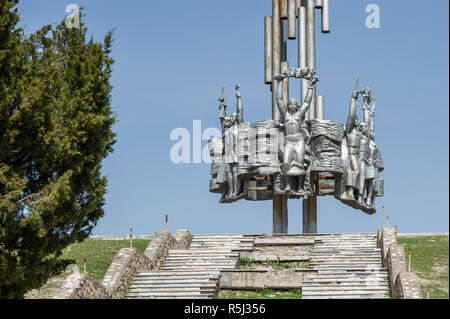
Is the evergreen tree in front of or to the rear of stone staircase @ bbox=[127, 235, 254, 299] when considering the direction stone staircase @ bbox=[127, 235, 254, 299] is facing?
in front

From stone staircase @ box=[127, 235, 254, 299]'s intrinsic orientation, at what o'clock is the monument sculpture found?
The monument sculpture is roughly at 7 o'clock from the stone staircase.

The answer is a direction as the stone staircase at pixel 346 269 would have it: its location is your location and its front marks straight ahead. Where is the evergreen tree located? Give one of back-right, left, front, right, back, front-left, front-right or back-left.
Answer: front-right

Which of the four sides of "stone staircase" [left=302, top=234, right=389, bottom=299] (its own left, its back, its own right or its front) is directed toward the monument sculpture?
back

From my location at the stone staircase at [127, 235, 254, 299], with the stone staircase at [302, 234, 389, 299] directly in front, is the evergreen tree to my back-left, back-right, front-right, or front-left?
back-right

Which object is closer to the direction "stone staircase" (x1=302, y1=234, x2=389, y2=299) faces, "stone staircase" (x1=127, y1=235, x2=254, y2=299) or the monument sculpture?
the stone staircase

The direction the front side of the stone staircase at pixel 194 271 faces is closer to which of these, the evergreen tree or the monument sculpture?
the evergreen tree

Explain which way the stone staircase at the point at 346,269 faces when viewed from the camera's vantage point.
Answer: facing the viewer

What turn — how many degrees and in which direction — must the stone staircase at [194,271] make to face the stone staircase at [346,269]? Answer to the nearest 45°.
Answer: approximately 90° to its left

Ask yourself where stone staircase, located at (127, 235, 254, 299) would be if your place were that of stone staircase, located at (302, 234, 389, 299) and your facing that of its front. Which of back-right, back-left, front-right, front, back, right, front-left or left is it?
right

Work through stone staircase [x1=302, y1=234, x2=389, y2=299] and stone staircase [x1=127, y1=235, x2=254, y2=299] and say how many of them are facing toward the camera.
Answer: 2

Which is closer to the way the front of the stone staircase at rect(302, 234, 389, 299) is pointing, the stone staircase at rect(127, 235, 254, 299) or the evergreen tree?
the evergreen tree
